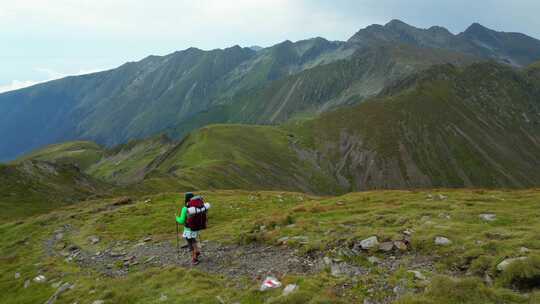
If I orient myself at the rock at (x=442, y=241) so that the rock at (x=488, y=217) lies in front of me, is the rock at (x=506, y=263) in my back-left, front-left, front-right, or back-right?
back-right

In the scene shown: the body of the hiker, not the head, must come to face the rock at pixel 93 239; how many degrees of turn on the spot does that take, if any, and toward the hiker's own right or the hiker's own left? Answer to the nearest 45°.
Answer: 0° — they already face it

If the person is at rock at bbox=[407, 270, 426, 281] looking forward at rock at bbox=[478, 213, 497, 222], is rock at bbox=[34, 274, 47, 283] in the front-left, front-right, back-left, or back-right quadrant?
back-left

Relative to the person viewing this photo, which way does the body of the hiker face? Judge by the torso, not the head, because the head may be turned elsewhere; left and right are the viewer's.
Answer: facing away from the viewer and to the left of the viewer

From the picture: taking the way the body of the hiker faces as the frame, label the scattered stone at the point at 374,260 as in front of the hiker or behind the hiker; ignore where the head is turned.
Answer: behind

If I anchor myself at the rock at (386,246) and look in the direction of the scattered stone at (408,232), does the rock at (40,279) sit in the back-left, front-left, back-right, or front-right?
back-left
